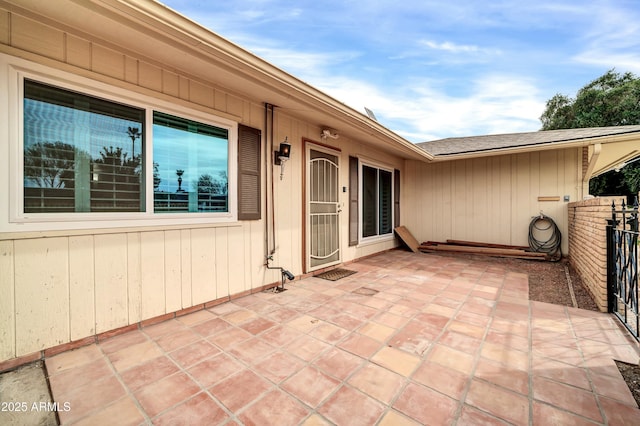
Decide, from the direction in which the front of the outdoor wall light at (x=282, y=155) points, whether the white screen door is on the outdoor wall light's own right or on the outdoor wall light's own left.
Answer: on the outdoor wall light's own left

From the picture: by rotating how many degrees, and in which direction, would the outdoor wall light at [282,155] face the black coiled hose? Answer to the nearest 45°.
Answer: approximately 45° to its left

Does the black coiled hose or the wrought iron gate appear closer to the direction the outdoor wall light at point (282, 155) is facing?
the wrought iron gate

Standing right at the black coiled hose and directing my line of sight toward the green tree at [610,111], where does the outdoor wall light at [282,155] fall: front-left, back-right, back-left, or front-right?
back-left

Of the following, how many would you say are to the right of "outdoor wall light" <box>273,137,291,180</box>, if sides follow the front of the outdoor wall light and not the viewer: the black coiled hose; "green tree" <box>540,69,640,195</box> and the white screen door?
0

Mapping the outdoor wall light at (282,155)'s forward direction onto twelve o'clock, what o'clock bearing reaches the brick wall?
The brick wall is roughly at 11 o'clock from the outdoor wall light.

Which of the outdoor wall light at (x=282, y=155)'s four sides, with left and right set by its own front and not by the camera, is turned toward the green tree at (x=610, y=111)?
left

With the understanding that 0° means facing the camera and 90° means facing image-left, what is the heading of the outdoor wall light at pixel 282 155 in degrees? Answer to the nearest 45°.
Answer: approximately 315°

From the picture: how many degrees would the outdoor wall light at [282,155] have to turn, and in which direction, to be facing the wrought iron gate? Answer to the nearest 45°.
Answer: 0° — it already faces it
